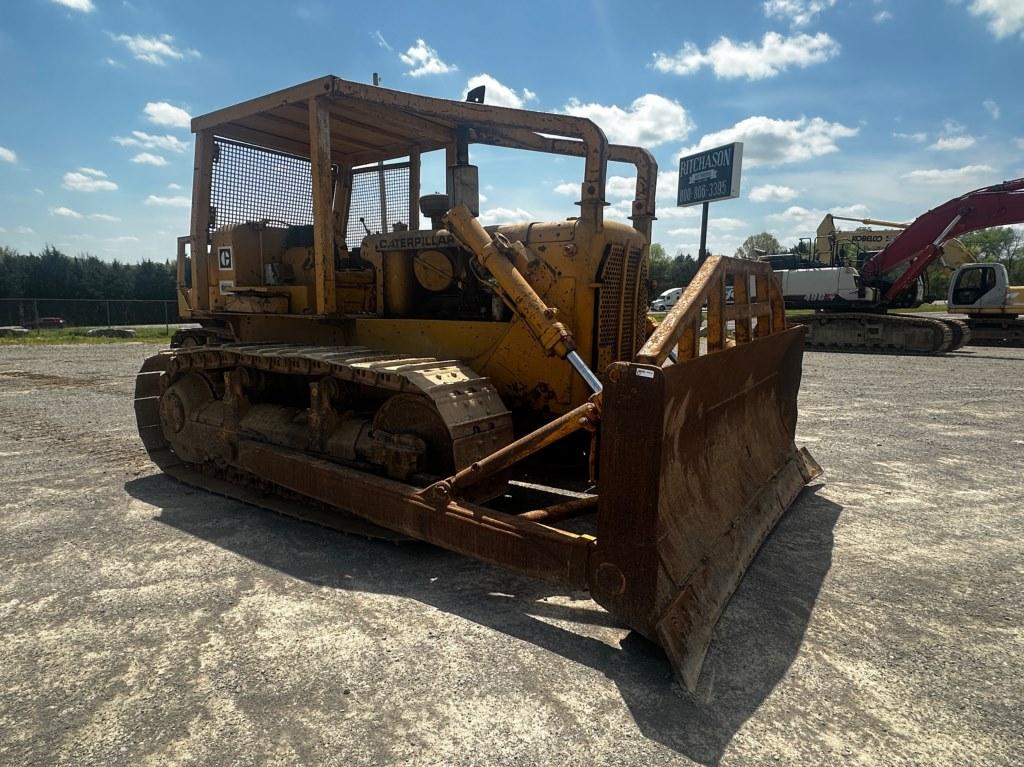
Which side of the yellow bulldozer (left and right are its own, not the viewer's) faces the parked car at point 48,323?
back

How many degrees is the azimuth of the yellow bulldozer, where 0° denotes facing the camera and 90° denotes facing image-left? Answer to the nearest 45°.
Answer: approximately 315°

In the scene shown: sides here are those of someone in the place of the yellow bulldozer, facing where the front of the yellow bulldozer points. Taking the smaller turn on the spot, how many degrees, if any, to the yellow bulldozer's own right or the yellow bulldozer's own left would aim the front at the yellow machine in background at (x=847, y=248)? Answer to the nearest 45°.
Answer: approximately 90° to the yellow bulldozer's own left
